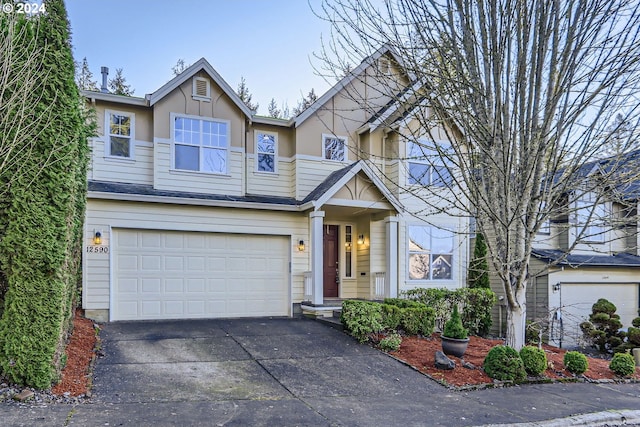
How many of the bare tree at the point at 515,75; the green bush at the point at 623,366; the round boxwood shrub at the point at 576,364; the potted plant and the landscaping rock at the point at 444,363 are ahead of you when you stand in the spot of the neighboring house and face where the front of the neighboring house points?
5

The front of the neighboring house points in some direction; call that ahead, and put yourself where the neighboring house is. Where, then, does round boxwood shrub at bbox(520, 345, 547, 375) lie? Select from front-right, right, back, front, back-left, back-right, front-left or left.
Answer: front

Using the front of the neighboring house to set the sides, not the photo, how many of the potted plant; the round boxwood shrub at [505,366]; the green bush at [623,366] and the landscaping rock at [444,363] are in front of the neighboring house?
4

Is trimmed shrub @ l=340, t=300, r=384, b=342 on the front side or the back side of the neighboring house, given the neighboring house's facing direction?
on the front side

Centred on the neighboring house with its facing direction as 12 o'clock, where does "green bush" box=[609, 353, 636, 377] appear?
The green bush is roughly at 12 o'clock from the neighboring house.

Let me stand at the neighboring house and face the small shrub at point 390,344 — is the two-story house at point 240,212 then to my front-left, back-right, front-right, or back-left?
front-right

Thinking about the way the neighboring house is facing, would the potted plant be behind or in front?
in front

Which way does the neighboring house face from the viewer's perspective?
toward the camera

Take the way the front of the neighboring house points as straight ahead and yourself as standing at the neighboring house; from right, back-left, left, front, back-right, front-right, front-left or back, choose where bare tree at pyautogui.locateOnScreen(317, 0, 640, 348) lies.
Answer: front

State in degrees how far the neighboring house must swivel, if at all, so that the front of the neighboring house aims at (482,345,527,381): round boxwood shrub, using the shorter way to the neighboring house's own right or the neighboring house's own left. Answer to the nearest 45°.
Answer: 0° — it already faces it
